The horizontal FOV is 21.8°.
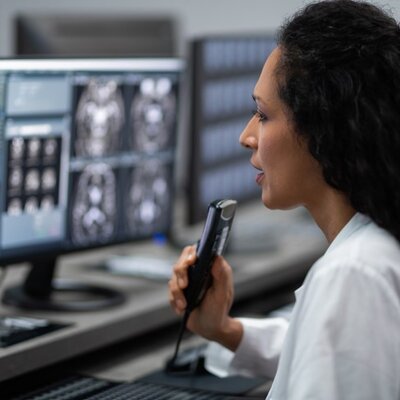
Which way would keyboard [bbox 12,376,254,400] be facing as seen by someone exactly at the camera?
facing the viewer and to the right of the viewer

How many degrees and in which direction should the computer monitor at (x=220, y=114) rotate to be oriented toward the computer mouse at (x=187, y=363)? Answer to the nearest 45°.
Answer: approximately 45° to its right

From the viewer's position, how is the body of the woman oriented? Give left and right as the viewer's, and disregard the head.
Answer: facing to the left of the viewer

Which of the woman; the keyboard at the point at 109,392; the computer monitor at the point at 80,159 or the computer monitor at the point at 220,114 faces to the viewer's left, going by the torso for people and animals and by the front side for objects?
the woman

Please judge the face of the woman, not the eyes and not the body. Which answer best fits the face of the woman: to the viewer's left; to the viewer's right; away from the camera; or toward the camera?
to the viewer's left

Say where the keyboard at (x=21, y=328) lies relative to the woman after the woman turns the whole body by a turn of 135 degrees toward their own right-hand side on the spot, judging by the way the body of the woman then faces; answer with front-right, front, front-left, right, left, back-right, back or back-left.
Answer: left

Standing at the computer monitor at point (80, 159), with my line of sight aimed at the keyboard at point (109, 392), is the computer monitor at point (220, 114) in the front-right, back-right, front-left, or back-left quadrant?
back-left

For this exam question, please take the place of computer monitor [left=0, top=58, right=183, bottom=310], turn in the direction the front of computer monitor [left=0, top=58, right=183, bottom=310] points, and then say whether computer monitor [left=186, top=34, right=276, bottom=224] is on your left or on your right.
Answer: on your left

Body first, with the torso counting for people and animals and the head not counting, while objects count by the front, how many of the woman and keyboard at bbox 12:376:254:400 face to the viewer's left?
1

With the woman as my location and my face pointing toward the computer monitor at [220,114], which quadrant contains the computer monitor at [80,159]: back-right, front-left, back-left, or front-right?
front-left

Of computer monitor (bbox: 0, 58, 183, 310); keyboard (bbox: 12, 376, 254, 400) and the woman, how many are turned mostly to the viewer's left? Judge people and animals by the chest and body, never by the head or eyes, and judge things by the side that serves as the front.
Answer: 1
